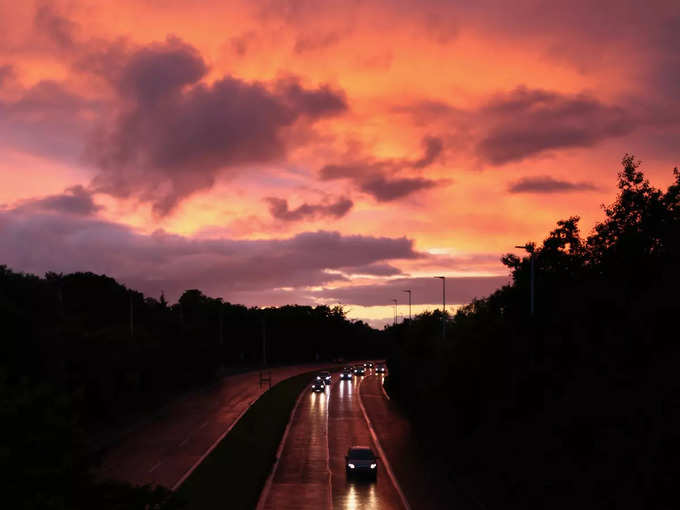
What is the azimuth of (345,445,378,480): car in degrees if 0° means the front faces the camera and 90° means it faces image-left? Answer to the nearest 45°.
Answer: approximately 0°
